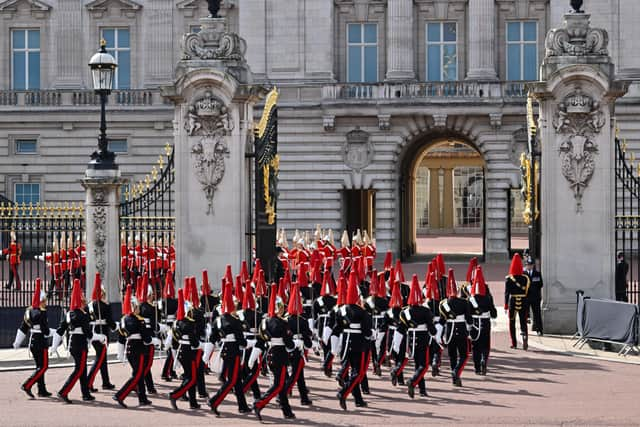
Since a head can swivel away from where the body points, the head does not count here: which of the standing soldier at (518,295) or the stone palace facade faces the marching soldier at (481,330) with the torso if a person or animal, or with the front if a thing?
the stone palace facade

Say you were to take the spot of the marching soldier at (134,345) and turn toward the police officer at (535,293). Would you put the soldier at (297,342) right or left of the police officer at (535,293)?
right

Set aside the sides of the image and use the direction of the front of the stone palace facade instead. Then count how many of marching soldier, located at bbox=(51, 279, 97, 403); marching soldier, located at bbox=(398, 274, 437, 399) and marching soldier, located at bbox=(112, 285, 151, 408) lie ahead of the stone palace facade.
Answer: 3
